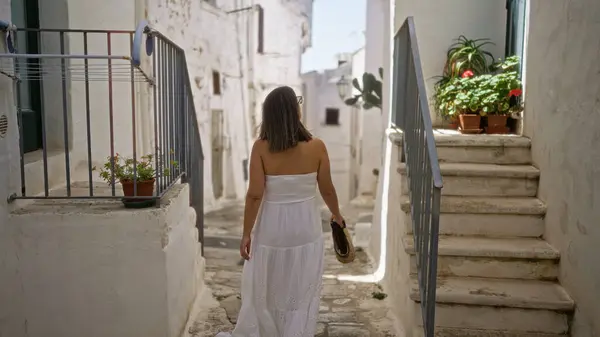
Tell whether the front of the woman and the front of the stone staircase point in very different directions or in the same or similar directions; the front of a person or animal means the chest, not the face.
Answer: very different directions

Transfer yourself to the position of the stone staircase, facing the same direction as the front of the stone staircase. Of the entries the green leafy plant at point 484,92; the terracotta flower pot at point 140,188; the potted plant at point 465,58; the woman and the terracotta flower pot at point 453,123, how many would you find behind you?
3

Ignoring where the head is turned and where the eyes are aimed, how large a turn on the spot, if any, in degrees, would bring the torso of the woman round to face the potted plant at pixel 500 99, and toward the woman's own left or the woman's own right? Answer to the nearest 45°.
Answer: approximately 45° to the woman's own right

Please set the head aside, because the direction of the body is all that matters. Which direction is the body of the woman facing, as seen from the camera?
away from the camera

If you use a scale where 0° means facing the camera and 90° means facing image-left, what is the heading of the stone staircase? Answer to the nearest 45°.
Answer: approximately 0°

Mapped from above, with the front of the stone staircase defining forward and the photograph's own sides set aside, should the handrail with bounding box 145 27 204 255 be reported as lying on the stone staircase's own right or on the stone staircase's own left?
on the stone staircase's own right

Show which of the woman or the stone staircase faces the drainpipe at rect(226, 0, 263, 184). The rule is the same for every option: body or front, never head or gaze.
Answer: the woman

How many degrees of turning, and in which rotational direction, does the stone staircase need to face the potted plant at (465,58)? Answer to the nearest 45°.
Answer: approximately 180°

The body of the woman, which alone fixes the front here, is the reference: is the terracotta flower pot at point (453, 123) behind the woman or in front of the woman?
in front

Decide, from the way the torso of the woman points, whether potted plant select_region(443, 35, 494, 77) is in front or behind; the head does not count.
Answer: in front

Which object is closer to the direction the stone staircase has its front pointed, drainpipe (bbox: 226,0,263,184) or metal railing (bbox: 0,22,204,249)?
the metal railing

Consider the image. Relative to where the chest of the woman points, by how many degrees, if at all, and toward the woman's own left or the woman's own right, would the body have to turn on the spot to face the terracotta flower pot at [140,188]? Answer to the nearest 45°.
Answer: approximately 90° to the woman's own left

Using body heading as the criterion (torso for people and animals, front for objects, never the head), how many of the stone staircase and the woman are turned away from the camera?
1

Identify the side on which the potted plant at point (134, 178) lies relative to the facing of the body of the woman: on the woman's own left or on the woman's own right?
on the woman's own left
